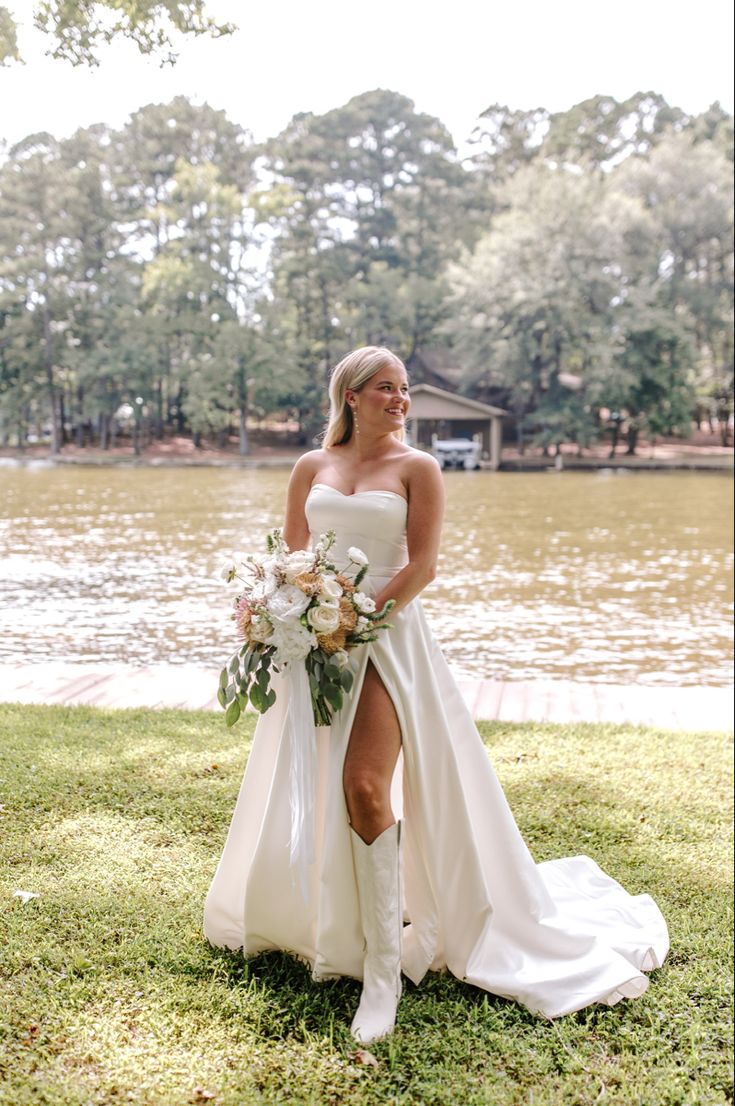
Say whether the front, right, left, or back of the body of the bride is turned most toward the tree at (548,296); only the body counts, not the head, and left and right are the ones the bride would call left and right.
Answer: back

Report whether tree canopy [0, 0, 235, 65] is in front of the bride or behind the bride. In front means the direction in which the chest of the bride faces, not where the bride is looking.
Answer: behind

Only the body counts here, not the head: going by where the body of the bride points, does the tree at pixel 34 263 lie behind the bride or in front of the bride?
behind

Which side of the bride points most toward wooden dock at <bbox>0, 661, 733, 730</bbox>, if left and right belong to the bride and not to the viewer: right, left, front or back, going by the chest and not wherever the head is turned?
back

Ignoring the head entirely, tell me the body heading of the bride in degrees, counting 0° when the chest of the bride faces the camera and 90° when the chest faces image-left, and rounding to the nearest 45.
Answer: approximately 0°

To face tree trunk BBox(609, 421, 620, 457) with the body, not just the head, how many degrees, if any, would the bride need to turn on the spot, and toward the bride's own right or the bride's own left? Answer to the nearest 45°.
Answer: approximately 180°
